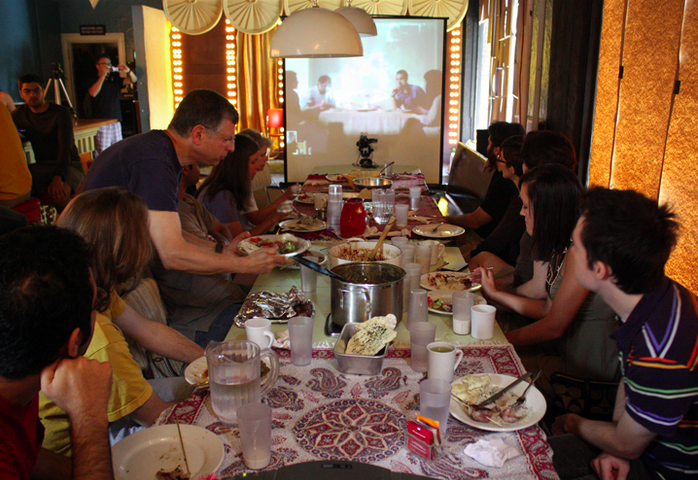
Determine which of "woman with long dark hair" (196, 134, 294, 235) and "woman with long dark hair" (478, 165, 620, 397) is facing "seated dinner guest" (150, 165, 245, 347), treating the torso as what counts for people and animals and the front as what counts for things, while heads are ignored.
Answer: "woman with long dark hair" (478, 165, 620, 397)

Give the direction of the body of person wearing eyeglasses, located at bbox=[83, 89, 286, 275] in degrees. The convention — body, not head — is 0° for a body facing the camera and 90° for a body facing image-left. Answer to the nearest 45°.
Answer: approximately 270°

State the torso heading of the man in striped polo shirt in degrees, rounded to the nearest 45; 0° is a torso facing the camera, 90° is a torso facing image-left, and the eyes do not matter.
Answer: approximately 90°

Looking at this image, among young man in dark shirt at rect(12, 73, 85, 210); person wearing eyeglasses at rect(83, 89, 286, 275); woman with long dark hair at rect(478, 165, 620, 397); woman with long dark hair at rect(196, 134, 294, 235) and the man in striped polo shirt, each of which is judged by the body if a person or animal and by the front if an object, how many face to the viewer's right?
2

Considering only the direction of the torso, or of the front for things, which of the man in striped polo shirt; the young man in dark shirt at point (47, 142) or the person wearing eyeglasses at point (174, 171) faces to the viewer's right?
the person wearing eyeglasses

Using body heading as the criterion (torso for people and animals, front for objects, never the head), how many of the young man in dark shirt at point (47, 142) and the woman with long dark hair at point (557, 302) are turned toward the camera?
1

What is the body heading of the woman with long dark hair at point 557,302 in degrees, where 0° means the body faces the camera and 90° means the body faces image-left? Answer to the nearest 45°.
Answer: approximately 90°

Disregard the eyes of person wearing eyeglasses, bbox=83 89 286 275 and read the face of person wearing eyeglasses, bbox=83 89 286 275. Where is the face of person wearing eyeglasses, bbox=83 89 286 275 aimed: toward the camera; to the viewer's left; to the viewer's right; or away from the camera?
to the viewer's right

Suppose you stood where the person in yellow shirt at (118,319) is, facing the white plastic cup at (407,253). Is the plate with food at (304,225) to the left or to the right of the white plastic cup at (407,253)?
left

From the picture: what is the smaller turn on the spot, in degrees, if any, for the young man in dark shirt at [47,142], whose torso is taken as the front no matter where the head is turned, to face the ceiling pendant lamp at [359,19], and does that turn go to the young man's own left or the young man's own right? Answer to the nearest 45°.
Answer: approximately 45° to the young man's own left

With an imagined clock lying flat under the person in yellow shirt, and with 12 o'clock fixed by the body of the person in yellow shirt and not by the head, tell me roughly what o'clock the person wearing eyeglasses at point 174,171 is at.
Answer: The person wearing eyeglasses is roughly at 11 o'clock from the person in yellow shirt.

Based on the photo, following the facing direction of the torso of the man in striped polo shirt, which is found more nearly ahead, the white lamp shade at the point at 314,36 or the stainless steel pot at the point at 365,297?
the stainless steel pot

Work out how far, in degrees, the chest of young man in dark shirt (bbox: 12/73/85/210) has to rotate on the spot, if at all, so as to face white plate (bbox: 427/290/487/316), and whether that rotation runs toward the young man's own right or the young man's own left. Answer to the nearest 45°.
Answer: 0° — they already face it

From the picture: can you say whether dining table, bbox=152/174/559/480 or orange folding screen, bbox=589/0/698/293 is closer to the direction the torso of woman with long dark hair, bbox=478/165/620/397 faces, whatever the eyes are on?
the dining table

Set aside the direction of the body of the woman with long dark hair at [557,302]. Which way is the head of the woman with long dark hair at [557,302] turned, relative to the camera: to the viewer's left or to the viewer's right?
to the viewer's left

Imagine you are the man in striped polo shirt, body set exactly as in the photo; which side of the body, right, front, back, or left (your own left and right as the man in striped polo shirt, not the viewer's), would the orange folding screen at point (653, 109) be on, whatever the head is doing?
right

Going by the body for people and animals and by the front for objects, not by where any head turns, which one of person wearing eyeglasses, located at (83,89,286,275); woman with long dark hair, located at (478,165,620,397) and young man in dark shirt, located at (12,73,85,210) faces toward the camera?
the young man in dark shirt

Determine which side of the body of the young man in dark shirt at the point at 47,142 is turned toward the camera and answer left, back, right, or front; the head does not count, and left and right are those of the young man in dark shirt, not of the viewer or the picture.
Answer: front
